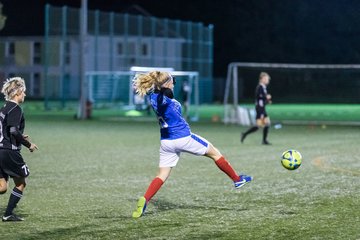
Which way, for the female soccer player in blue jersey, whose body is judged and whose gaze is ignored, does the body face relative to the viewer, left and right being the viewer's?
facing away from the viewer and to the right of the viewer

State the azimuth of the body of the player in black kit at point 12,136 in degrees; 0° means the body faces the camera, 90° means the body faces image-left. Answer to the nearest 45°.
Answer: approximately 270°

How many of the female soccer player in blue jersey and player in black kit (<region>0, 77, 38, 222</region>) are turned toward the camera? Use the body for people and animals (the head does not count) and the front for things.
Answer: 0

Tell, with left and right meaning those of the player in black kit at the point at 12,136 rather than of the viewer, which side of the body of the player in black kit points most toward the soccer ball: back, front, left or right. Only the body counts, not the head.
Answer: front

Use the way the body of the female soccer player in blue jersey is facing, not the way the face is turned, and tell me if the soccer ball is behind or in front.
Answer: in front

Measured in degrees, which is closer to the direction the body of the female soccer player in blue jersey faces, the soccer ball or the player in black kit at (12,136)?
the soccer ball
